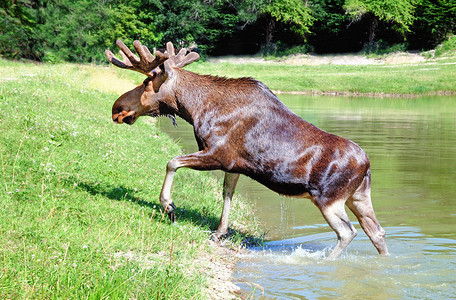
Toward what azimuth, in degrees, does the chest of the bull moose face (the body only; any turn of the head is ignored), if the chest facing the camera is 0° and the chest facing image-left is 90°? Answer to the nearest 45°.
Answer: approximately 90°

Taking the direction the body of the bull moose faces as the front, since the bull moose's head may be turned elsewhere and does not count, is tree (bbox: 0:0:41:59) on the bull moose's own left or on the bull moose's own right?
on the bull moose's own right
